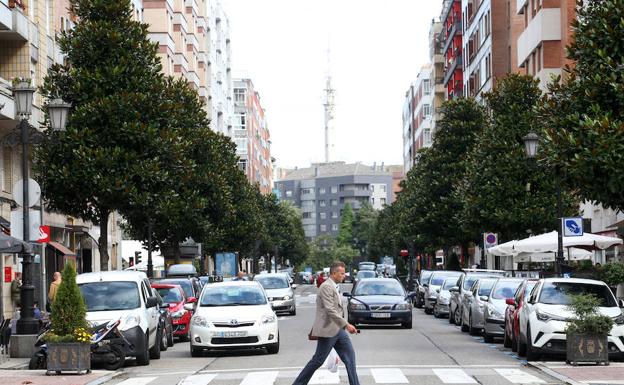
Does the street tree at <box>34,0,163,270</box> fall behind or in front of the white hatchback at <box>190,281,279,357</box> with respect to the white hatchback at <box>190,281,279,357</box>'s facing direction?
behind

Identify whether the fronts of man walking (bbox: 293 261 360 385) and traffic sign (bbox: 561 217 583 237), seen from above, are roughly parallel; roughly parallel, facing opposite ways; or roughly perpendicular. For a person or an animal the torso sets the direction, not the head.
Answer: roughly perpendicular

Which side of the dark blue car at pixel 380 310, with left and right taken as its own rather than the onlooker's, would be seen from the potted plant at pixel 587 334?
front

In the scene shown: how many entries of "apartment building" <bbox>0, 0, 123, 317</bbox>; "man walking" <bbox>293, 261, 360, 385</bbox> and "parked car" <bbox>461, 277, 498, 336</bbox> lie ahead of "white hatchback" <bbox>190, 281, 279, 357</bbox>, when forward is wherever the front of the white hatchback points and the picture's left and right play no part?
1

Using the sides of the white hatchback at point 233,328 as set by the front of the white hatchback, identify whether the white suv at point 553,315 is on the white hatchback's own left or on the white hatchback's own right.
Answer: on the white hatchback's own left

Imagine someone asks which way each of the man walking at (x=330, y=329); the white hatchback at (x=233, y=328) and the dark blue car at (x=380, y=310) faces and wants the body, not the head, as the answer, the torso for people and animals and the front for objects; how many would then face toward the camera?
2

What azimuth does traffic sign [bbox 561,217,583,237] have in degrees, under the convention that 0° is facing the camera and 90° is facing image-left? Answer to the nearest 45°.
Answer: approximately 0°
